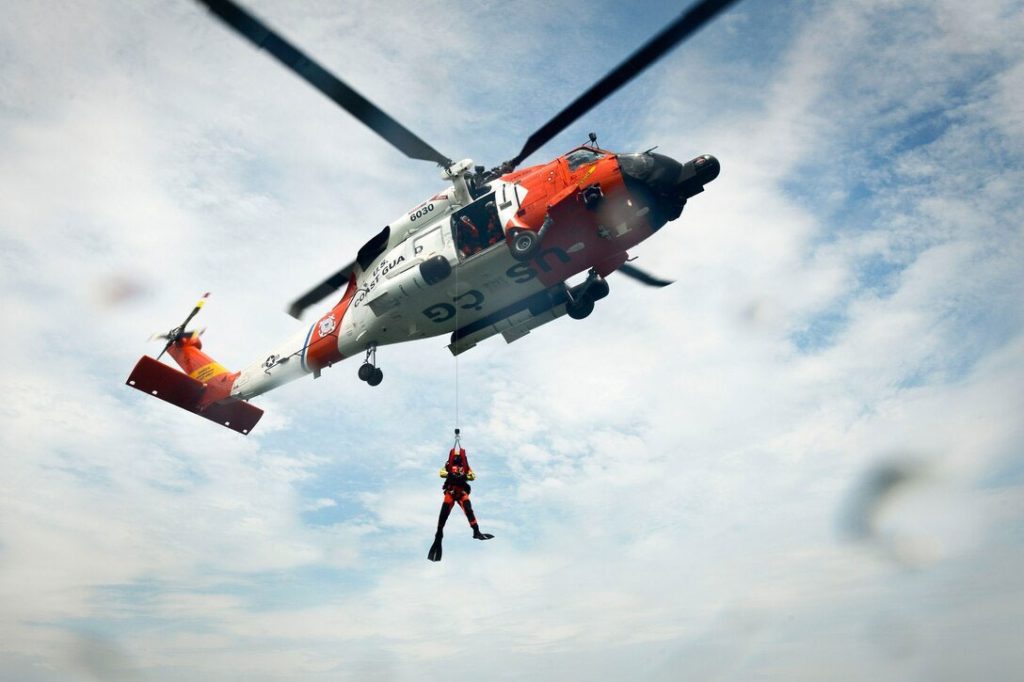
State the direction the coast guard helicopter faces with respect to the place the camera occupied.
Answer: facing the viewer and to the right of the viewer

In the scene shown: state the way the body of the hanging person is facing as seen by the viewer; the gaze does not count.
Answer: toward the camera
